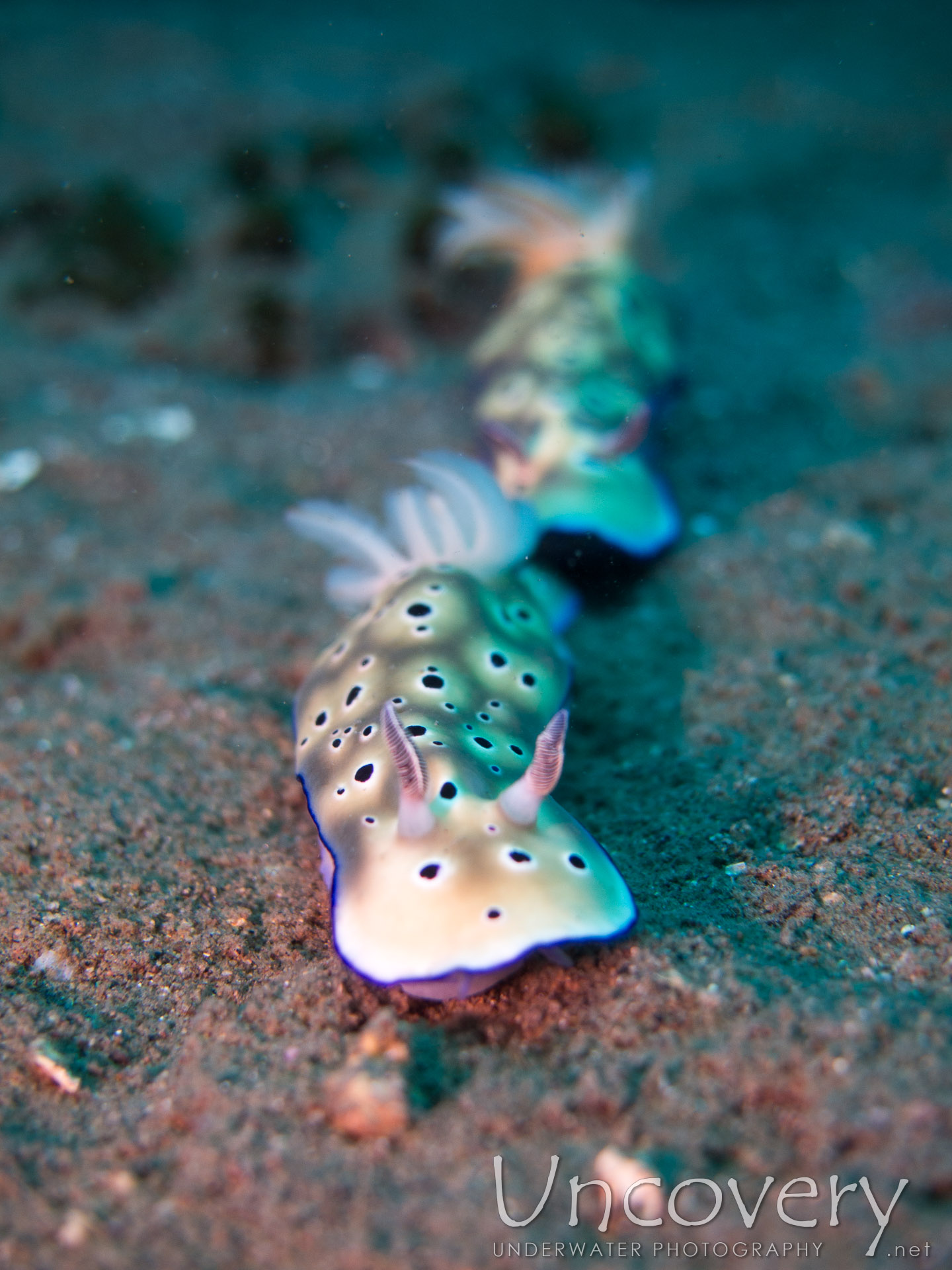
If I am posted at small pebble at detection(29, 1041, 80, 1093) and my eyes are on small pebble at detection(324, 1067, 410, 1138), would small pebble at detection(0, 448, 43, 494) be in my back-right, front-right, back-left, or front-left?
back-left

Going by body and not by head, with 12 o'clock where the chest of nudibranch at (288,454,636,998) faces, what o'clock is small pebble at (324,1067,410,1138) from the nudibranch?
The small pebble is roughly at 12 o'clock from the nudibranch.

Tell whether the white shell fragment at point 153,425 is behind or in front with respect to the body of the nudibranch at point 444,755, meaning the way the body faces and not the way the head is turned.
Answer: behind

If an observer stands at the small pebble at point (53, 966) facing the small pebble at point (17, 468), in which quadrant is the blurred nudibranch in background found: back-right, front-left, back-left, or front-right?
front-right

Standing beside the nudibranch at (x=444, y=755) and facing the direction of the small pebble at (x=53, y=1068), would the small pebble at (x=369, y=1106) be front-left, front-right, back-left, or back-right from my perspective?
front-left

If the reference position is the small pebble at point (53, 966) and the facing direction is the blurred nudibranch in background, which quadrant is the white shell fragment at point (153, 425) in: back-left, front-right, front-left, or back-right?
front-left

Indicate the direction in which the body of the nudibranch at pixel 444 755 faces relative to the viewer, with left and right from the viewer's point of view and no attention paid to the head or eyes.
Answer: facing the viewer

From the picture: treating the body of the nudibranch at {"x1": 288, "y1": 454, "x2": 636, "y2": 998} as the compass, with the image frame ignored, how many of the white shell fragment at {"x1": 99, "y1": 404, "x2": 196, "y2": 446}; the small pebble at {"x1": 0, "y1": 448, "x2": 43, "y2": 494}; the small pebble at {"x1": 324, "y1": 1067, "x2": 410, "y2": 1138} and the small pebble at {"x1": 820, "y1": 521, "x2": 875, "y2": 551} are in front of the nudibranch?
1

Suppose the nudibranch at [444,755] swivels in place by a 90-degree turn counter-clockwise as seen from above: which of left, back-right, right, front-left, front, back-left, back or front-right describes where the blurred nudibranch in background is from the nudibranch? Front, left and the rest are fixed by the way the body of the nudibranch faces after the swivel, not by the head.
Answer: left
